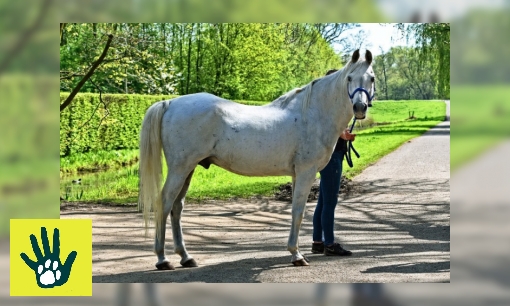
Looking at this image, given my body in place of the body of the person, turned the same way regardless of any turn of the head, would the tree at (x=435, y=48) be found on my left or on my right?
on my left

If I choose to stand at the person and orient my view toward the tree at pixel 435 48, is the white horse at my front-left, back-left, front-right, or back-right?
back-left

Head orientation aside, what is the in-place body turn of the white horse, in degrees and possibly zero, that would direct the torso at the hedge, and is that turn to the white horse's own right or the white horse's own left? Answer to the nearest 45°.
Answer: approximately 135° to the white horse's own left

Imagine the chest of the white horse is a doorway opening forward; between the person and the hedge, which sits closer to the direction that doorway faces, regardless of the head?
the person

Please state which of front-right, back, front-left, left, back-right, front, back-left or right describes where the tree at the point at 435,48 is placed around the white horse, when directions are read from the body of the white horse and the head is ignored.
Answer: front-left

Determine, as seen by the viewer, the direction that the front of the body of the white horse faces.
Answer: to the viewer's right

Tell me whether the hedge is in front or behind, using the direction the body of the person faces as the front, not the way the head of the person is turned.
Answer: behind
